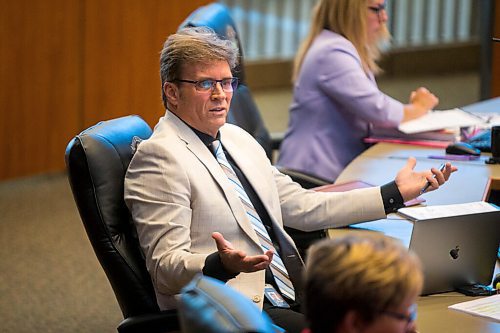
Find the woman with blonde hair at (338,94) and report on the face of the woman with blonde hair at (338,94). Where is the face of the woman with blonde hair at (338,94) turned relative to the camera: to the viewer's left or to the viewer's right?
to the viewer's right

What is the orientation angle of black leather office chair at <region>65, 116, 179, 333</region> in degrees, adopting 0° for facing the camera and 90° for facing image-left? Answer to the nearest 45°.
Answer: approximately 315°

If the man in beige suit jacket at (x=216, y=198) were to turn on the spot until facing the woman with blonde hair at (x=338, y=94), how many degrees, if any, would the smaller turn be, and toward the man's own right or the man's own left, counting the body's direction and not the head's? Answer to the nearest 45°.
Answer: approximately 135° to the man's own left

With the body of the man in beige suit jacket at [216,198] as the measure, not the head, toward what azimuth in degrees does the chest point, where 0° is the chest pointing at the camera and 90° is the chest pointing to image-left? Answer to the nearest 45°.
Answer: approximately 315°

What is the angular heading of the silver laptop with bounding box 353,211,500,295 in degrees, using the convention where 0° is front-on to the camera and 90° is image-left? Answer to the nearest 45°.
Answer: approximately 135°

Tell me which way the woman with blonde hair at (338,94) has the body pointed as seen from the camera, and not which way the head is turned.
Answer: to the viewer's right

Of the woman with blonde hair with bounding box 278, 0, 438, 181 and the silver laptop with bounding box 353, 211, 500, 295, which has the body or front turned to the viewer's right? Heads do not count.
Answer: the woman with blonde hair

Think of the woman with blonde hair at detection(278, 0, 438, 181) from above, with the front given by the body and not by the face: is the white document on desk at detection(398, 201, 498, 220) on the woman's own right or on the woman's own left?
on the woman's own right

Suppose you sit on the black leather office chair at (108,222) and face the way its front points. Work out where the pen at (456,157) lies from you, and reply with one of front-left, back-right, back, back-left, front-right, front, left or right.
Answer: left

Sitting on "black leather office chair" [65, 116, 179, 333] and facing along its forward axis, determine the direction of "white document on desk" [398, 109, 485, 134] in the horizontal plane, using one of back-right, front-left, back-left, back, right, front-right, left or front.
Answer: left

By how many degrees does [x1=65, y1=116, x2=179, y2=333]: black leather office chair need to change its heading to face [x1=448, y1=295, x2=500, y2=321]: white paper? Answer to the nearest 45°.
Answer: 0° — it already faces it
